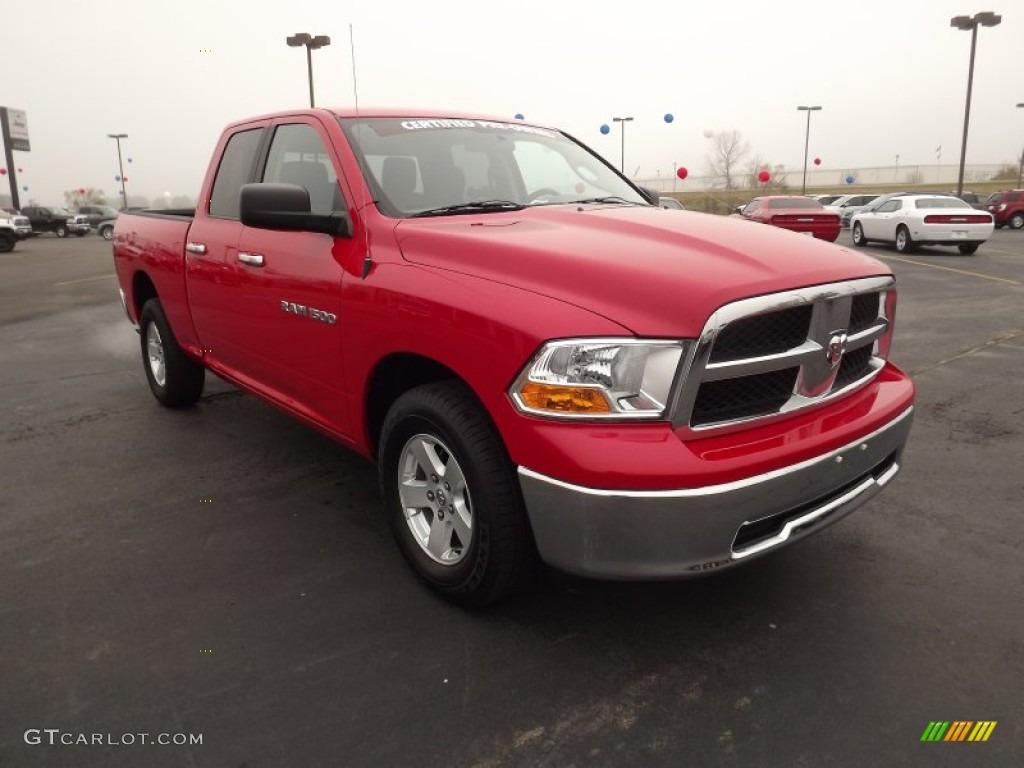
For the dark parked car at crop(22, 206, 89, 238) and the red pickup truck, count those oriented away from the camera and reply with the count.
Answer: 0

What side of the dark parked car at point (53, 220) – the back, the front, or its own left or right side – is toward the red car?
front

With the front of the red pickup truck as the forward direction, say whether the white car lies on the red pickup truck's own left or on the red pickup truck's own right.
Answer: on the red pickup truck's own left

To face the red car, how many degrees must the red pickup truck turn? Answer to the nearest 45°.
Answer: approximately 135° to its left

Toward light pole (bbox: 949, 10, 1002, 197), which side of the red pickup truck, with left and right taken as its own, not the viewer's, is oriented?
left

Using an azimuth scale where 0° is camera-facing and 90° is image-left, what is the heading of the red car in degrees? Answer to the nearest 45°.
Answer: approximately 135°

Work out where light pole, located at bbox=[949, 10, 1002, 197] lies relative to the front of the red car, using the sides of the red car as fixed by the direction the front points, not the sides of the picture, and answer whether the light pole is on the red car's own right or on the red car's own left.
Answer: on the red car's own right

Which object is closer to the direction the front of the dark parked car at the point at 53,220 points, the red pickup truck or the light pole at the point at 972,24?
the light pole

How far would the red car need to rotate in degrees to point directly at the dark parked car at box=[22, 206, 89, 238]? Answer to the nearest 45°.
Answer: approximately 45° to its left

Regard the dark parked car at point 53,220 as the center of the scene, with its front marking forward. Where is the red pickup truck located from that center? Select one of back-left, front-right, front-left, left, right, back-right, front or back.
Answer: front-right

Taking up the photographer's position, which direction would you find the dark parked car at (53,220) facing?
facing the viewer and to the right of the viewer

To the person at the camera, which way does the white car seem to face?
facing away from the viewer and to the left of the viewer

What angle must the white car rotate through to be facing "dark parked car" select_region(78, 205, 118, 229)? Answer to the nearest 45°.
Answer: approximately 45° to its left

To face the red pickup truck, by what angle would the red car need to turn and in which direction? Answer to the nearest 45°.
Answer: approximately 135° to its left
